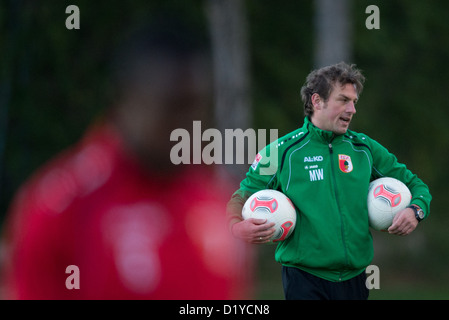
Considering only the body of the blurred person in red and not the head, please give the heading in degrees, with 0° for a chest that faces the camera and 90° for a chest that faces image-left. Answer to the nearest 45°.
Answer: approximately 315°

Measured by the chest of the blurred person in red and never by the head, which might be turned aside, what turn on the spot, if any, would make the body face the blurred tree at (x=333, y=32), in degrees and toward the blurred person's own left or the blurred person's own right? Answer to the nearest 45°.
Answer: approximately 135° to the blurred person's own left

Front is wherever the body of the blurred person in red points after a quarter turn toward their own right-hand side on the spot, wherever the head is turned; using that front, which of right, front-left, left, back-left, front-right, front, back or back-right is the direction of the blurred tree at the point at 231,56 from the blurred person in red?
back-right

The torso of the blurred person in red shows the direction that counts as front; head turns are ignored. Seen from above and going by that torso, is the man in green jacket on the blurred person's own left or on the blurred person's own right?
on the blurred person's own left
